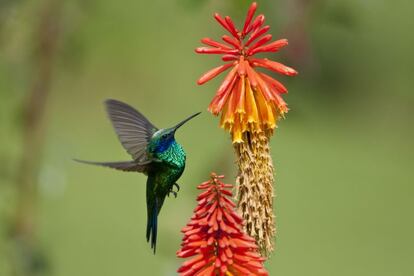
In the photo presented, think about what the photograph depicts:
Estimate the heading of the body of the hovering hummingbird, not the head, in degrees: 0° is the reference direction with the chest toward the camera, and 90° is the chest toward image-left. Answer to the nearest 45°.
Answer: approximately 270°

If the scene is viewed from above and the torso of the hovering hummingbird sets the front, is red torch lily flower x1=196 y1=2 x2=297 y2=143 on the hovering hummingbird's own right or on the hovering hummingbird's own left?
on the hovering hummingbird's own left
